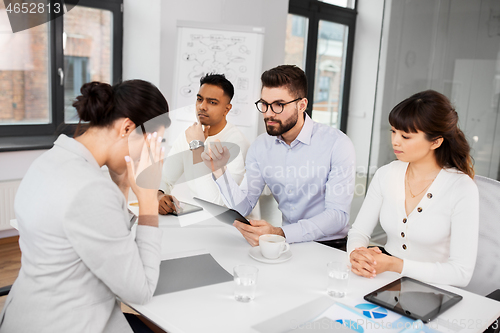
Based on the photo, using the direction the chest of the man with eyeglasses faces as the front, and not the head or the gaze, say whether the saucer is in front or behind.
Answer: in front

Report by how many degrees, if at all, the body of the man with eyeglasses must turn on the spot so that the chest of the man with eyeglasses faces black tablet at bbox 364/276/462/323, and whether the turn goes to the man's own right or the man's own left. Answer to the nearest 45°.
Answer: approximately 45° to the man's own left

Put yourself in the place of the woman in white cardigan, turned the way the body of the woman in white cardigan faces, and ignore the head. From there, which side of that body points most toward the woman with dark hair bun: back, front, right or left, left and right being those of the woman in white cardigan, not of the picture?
front

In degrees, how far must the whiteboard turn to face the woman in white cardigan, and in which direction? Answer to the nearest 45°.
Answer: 0° — it already faces them

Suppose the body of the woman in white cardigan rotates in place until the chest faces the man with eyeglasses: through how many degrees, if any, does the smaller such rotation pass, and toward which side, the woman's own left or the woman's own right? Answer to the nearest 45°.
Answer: approximately 90° to the woman's own right

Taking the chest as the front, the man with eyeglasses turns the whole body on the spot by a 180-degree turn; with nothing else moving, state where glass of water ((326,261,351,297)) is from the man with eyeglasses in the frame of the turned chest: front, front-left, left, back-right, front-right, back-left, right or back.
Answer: back-right

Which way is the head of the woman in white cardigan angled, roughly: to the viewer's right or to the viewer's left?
to the viewer's left

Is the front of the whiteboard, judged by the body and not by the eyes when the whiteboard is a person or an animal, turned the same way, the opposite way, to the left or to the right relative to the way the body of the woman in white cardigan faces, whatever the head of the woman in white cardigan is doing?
to the left

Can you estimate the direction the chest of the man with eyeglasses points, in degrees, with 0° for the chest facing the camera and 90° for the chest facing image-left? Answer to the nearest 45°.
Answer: approximately 45°

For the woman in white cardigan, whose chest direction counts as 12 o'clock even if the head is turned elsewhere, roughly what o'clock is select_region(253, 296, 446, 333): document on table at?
The document on table is roughly at 11 o'clock from the woman in white cardigan.

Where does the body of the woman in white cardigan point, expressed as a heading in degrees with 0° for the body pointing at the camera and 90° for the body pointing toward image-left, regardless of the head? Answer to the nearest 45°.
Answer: approximately 45°

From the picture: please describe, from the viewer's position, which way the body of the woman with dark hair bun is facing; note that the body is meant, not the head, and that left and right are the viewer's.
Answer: facing away from the viewer and to the right of the viewer

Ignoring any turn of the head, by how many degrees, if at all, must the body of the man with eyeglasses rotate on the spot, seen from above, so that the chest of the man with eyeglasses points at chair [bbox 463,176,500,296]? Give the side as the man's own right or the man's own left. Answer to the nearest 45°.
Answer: approximately 90° to the man's own left
